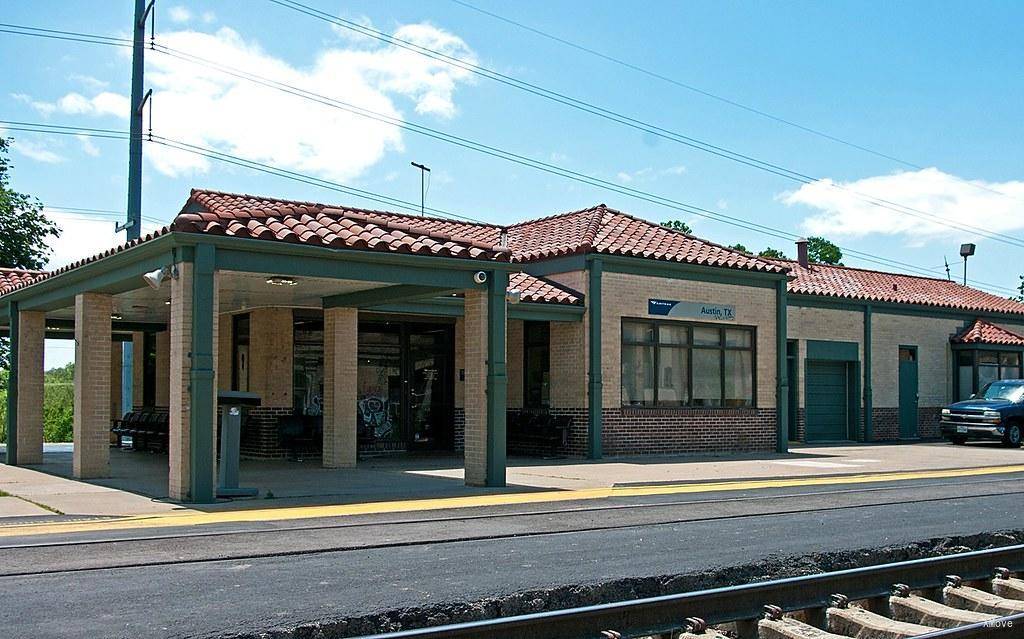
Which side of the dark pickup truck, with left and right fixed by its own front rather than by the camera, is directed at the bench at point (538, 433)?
front

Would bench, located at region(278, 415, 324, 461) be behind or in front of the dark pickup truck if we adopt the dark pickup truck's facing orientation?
in front

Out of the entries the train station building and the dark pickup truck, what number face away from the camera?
0

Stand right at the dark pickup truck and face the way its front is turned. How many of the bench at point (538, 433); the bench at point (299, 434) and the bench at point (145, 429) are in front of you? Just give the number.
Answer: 3

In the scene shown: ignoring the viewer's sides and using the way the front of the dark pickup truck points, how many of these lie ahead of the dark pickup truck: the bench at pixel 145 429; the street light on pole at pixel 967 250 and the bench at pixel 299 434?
2

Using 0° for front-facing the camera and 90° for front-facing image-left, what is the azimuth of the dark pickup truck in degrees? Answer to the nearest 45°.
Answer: approximately 45°

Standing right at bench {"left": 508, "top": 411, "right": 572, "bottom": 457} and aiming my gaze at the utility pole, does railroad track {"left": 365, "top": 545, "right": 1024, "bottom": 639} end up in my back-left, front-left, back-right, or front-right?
back-left

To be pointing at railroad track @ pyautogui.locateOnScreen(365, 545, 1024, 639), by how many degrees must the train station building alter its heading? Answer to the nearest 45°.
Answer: approximately 45° to its right

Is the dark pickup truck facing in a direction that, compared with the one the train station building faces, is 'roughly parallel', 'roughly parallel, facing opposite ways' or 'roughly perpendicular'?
roughly perpendicular

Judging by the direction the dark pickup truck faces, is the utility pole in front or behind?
in front

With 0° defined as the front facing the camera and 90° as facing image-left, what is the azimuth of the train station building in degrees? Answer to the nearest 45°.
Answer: approximately 315°

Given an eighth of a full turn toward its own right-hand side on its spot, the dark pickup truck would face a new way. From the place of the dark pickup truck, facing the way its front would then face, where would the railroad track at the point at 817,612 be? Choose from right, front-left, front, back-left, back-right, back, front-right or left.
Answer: left
